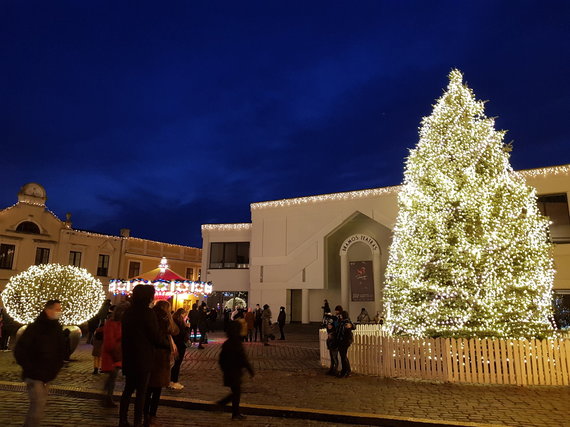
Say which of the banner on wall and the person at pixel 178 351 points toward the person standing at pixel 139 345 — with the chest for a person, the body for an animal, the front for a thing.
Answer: the banner on wall

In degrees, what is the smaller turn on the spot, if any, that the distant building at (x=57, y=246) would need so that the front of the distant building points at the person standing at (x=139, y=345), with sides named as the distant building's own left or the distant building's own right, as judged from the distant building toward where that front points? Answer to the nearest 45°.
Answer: approximately 45° to the distant building's own right

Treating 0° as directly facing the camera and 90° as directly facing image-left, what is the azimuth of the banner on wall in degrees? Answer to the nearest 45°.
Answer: approximately 0°

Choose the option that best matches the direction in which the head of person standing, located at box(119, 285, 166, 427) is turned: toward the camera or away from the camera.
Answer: away from the camera

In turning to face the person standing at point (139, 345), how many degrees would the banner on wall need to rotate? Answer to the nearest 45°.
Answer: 0° — it already faces them

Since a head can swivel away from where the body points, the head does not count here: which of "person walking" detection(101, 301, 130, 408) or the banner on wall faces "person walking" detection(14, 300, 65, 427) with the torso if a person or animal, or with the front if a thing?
the banner on wall
